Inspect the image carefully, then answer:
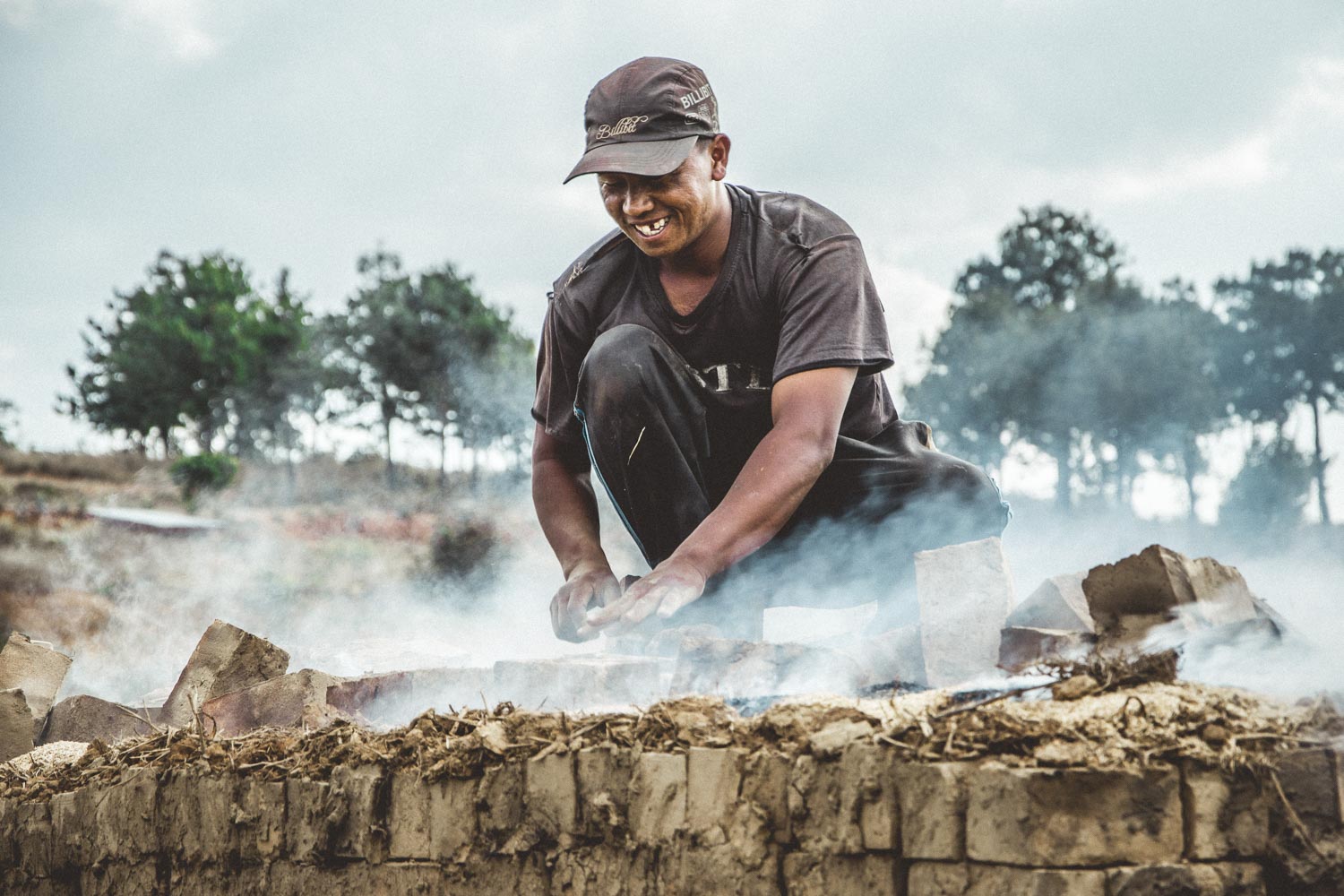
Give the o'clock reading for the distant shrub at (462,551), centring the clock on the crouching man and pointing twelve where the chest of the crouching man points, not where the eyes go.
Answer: The distant shrub is roughly at 4 o'clock from the crouching man.

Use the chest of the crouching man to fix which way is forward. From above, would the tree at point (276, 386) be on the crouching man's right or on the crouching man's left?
on the crouching man's right

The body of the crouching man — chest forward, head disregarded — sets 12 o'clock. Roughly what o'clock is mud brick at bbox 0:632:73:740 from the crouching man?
The mud brick is roughly at 2 o'clock from the crouching man.

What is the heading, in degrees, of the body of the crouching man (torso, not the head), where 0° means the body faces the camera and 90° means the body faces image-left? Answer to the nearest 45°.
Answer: approximately 45°

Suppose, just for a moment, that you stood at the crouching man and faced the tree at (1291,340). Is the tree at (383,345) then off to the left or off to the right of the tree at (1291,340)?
left

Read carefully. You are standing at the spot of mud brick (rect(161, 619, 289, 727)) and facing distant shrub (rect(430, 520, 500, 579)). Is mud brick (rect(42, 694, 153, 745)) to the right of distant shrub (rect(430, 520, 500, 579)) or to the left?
left

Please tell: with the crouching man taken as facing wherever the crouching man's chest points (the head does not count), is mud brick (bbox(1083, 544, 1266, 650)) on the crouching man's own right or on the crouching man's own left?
on the crouching man's own left

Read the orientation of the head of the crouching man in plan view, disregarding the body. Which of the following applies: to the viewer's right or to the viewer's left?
to the viewer's left
